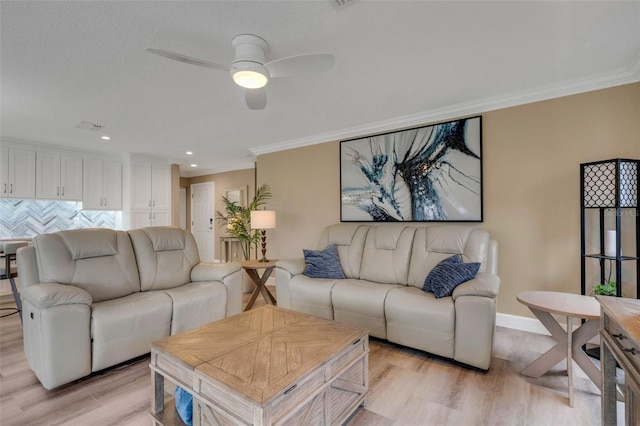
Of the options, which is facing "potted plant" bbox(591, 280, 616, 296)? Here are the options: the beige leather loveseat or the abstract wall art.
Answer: the beige leather loveseat

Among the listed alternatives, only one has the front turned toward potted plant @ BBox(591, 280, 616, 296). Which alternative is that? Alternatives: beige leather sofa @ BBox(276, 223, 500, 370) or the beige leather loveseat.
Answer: the beige leather loveseat

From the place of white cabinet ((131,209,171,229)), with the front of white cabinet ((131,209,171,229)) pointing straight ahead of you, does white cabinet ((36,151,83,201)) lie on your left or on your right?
on your right

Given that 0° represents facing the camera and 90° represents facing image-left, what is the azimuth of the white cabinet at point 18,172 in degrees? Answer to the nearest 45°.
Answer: approximately 0°

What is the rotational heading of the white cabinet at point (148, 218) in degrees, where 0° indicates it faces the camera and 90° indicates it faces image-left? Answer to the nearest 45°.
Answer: approximately 0°

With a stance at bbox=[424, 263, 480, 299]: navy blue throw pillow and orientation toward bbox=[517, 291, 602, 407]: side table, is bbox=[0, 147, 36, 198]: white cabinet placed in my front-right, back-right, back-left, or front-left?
back-right
